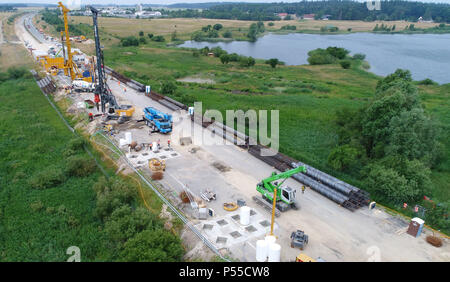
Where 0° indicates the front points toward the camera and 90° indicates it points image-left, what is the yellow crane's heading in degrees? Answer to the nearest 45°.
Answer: approximately 90°

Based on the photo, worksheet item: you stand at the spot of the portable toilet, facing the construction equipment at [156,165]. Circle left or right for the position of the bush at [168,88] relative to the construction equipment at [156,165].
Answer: right

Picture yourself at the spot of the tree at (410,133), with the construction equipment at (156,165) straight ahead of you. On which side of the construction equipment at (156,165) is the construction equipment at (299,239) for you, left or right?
left

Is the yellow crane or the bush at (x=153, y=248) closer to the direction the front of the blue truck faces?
the bush

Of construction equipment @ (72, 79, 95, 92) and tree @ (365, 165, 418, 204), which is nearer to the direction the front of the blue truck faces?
the tree

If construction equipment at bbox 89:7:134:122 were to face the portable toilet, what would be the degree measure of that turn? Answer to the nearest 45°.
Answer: approximately 135° to its left

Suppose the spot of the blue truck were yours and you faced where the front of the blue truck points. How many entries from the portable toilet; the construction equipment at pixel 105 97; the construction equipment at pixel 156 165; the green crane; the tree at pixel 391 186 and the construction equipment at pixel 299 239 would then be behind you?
1

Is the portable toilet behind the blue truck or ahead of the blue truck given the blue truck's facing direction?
ahead
